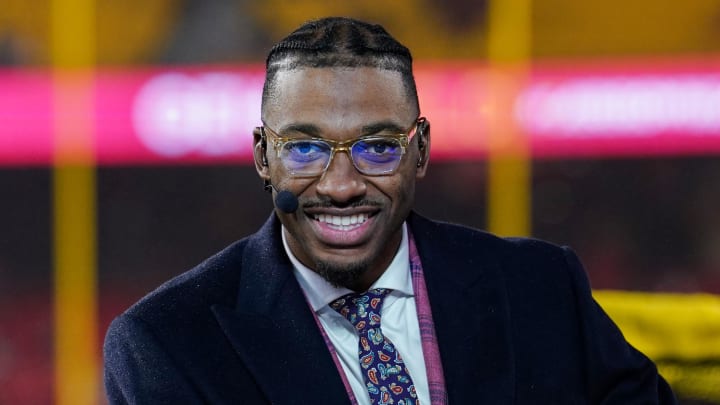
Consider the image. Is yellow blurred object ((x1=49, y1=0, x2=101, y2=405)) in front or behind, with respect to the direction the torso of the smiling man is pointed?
behind

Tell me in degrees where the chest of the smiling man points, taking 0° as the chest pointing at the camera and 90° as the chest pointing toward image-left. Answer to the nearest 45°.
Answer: approximately 0°

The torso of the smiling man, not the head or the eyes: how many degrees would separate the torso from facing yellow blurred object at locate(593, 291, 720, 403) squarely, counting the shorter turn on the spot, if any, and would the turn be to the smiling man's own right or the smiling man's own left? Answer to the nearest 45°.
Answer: approximately 135° to the smiling man's own left
